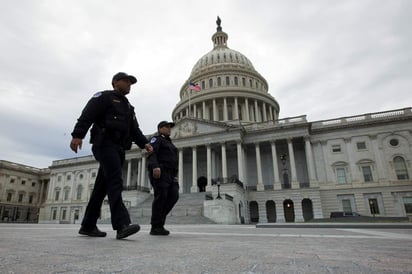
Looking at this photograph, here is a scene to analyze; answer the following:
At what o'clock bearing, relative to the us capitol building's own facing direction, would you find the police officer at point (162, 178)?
The police officer is roughly at 11 o'clock from the us capitol building.

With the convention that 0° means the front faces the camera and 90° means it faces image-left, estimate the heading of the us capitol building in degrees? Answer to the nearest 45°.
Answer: approximately 45°
